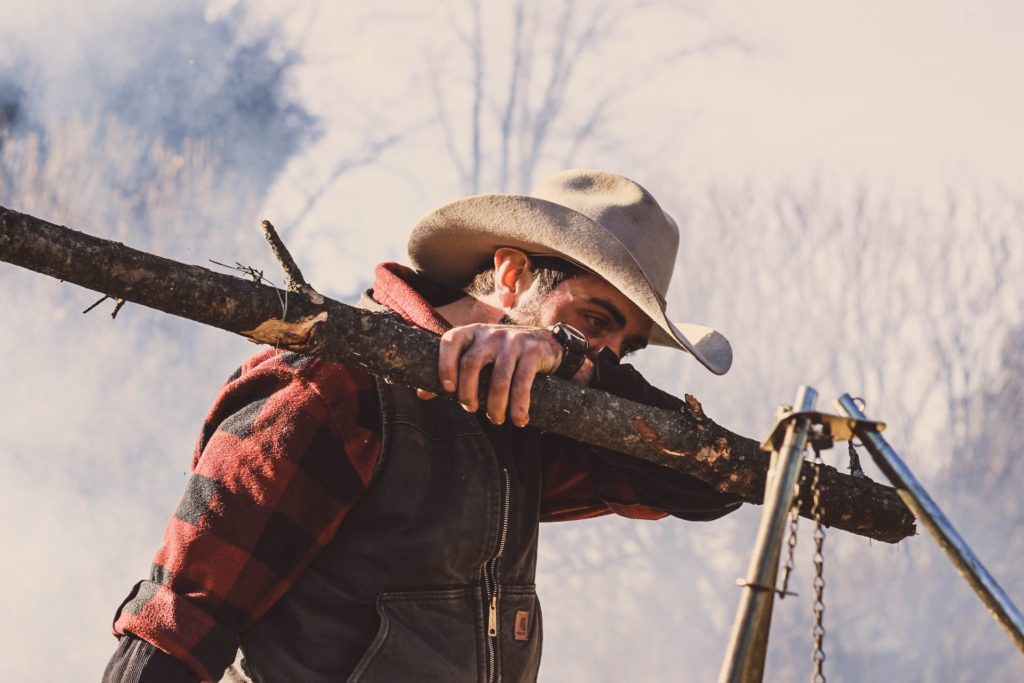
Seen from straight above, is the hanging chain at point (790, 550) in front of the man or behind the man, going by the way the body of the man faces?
in front

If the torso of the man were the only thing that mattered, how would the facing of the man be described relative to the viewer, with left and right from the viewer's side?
facing the viewer and to the right of the viewer
